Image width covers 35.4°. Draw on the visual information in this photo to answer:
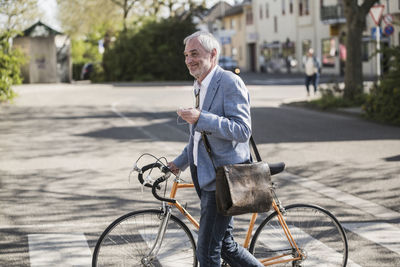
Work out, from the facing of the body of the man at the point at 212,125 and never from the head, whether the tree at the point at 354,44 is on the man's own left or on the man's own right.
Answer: on the man's own right

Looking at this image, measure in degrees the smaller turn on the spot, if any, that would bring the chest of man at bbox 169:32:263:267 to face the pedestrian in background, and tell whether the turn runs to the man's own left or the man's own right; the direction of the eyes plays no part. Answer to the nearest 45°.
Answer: approximately 90° to the man's own right

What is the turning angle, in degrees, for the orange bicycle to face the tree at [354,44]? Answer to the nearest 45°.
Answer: approximately 90° to its right

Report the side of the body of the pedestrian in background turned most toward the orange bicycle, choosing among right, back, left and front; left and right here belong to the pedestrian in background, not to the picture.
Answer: front

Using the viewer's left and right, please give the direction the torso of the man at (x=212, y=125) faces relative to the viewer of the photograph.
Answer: facing to the left of the viewer

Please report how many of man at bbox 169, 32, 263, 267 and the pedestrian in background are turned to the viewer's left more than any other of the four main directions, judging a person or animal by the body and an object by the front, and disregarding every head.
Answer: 1

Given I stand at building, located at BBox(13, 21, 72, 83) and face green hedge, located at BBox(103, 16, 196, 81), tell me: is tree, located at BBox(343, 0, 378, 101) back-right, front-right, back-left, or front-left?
front-right

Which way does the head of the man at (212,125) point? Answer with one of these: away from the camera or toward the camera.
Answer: toward the camera

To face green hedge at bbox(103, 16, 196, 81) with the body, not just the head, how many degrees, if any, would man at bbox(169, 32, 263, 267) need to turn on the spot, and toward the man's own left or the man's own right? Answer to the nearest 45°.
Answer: approximately 90° to the man's own right

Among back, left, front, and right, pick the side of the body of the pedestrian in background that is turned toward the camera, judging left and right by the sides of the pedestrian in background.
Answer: front

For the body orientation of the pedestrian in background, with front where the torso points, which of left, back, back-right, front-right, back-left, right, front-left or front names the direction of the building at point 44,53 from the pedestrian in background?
back-right

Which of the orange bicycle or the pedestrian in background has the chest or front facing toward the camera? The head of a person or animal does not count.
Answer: the pedestrian in background

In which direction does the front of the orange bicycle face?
to the viewer's left

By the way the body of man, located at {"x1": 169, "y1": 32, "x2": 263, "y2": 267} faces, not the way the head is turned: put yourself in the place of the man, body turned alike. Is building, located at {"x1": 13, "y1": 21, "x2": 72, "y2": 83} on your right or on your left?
on your right

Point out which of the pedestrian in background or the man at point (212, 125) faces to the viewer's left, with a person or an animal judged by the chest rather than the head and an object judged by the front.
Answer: the man

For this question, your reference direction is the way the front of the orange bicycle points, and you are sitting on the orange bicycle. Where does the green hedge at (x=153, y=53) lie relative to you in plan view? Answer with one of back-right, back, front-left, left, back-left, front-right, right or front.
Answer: right
